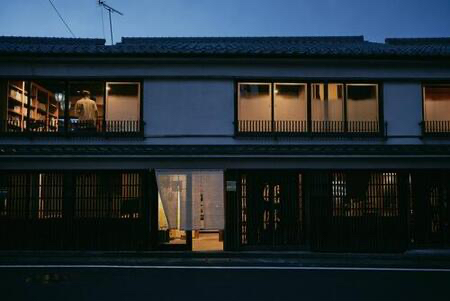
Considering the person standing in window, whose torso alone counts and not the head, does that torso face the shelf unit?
no

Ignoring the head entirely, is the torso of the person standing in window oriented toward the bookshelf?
no

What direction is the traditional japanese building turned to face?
toward the camera

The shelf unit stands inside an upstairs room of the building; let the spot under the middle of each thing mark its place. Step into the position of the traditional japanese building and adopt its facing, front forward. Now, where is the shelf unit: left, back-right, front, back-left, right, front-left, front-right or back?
right
